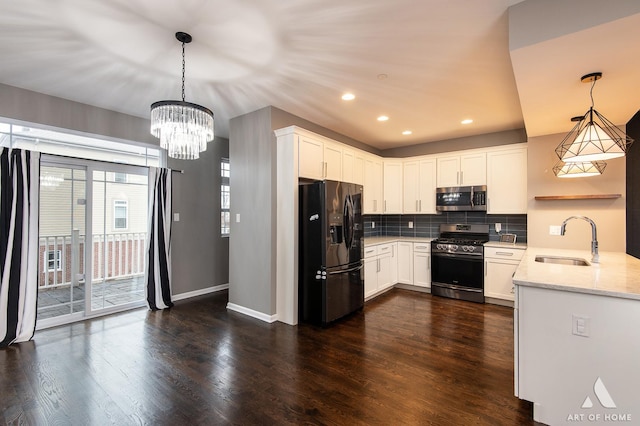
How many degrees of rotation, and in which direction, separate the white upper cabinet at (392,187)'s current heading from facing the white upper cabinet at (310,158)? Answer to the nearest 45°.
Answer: approximately 45° to its right

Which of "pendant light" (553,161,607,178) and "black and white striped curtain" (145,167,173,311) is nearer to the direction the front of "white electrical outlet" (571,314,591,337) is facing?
the black and white striped curtain

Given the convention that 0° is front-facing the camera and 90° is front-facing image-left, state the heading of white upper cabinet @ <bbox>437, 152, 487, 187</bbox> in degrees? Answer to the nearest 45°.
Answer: approximately 0°

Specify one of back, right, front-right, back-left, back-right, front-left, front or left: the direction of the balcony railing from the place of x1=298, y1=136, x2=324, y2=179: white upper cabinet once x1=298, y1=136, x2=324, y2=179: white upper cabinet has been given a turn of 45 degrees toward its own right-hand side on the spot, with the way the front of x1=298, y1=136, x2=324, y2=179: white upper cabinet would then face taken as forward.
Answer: right

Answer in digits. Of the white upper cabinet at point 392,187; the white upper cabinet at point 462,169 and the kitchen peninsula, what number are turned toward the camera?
2

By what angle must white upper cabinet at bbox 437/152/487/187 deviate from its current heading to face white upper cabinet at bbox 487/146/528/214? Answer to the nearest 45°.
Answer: approximately 90° to its left

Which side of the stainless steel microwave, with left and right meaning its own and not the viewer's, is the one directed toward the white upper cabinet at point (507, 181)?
left

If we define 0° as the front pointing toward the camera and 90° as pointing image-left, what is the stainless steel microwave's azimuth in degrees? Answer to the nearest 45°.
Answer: approximately 0°

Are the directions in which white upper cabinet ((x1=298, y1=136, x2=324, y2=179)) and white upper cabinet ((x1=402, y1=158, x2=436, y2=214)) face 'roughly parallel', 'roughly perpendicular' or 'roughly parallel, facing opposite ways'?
roughly perpendicular

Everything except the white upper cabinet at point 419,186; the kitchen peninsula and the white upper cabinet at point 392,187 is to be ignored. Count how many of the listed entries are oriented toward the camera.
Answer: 2

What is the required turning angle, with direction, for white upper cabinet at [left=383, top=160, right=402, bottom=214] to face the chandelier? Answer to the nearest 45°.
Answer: approximately 45° to its right
